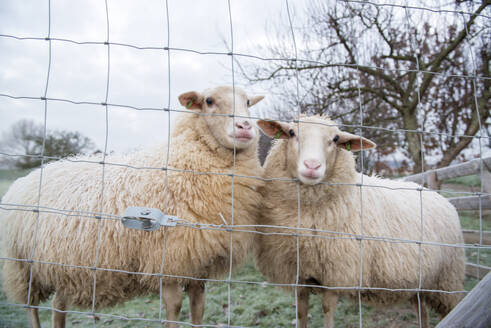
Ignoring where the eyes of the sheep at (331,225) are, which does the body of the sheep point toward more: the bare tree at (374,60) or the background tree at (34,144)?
the background tree

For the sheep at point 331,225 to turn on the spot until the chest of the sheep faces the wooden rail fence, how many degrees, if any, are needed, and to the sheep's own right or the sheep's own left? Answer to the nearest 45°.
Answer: approximately 180°

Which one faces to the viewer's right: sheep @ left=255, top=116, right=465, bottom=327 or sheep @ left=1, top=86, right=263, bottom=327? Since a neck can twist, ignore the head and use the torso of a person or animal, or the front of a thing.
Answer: sheep @ left=1, top=86, right=263, bottom=327

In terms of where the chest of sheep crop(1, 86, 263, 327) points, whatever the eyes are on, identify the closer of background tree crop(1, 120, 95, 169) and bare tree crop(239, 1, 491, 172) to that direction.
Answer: the bare tree

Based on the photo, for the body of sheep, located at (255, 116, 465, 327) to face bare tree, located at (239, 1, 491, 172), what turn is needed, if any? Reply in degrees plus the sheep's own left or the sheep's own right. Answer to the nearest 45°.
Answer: approximately 135° to the sheep's own right

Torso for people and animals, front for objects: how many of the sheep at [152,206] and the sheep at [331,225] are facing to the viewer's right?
1

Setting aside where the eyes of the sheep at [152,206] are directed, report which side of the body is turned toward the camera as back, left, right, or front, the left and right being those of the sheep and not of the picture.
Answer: right

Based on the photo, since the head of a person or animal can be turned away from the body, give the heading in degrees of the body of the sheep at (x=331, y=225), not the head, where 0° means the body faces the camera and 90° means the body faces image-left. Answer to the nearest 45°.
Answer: approximately 45°

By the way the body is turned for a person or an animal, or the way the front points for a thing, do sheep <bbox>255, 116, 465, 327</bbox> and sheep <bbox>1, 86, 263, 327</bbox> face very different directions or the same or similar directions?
very different directions

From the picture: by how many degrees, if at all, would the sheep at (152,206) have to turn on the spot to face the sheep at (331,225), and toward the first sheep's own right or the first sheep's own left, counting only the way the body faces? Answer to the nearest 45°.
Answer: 0° — it already faces it

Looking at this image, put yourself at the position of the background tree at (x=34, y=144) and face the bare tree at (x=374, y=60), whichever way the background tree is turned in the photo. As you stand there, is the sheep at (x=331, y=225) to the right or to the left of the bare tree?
right
